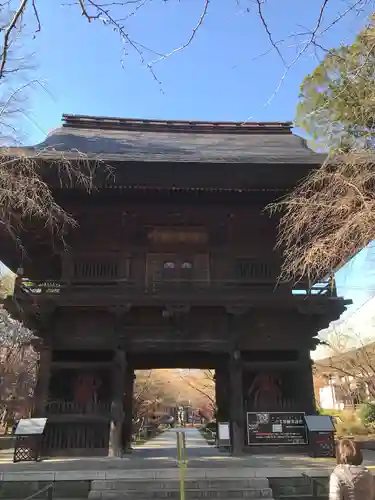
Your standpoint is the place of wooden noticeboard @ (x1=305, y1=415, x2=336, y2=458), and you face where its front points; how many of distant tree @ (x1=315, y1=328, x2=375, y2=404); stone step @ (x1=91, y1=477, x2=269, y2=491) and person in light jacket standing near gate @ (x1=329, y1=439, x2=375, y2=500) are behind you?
1

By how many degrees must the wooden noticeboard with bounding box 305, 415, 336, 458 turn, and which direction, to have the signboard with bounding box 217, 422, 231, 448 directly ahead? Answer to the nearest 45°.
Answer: approximately 90° to its right

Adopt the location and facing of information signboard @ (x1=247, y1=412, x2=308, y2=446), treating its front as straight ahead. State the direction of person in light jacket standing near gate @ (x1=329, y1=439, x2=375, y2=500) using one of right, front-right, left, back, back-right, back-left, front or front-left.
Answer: front

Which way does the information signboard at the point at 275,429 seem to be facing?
toward the camera

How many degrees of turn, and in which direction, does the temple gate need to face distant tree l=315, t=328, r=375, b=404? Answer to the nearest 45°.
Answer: approximately 135° to its left

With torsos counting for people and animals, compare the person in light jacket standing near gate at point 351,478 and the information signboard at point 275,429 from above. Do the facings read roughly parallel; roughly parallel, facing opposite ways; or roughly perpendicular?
roughly parallel, facing opposite ways

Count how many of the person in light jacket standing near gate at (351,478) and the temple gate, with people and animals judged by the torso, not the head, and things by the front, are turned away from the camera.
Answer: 1

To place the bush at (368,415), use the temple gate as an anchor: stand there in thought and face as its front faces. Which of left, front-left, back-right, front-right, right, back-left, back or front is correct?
back-left

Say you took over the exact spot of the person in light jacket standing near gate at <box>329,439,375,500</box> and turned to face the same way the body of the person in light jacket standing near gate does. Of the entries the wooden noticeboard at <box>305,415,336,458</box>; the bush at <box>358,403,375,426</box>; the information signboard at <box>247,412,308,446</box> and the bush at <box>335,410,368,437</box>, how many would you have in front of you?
4

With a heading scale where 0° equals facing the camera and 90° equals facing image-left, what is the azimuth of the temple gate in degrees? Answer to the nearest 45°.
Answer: approximately 0°

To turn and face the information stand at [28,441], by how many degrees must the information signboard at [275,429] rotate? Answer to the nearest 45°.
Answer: approximately 90° to its right

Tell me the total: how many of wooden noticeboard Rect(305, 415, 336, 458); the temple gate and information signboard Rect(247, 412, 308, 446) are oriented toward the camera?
3

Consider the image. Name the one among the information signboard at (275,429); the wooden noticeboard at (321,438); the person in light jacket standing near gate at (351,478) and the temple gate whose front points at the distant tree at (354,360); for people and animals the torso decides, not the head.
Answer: the person in light jacket standing near gate

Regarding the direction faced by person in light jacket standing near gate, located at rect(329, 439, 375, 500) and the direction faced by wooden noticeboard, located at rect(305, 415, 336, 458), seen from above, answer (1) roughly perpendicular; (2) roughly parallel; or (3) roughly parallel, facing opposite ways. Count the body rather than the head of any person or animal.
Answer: roughly parallel, facing opposite ways

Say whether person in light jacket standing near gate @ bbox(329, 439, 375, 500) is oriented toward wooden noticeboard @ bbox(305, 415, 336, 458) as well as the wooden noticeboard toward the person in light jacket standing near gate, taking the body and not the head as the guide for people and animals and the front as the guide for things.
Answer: yes

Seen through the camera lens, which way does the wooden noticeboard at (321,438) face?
facing the viewer

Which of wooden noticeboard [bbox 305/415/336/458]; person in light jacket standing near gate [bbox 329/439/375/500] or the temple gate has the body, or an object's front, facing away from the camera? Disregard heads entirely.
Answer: the person in light jacket standing near gate

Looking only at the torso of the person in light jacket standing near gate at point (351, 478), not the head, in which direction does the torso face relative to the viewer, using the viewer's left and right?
facing away from the viewer

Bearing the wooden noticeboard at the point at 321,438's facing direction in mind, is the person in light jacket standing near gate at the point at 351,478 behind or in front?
in front

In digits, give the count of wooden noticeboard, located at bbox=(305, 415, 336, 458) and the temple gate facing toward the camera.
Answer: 2

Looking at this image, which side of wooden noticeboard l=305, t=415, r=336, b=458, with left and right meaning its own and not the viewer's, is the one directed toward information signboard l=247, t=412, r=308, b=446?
right
